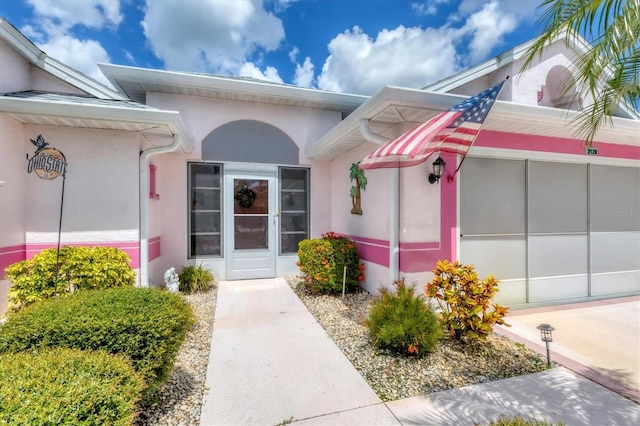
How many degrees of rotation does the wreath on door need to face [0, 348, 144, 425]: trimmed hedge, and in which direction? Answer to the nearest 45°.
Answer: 0° — it already faces it

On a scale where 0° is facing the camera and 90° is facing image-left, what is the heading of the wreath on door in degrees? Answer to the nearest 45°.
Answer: approximately 0°

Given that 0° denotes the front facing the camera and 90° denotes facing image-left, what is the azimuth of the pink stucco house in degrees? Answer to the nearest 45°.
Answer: approximately 0°

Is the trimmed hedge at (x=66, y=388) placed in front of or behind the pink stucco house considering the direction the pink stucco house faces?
in front

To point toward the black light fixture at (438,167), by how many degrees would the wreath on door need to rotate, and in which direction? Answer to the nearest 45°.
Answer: approximately 45° to its left

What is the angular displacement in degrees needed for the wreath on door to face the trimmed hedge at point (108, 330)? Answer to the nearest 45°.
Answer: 0° — it already faces it

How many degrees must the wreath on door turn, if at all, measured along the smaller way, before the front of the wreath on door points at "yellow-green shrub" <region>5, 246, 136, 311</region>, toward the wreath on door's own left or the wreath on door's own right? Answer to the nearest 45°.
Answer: approximately 45° to the wreath on door's own right
